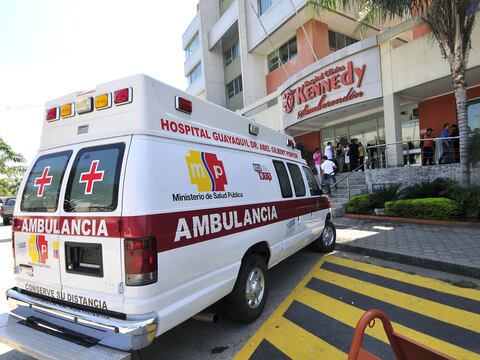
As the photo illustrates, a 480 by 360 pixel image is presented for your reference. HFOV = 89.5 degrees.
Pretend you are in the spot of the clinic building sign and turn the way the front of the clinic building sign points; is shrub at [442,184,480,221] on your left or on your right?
on your left

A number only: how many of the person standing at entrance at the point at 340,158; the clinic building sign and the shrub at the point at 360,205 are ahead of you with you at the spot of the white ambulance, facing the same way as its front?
3

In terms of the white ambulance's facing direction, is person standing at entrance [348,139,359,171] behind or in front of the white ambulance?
in front

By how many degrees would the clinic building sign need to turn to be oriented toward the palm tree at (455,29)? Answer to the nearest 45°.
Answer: approximately 90° to its left

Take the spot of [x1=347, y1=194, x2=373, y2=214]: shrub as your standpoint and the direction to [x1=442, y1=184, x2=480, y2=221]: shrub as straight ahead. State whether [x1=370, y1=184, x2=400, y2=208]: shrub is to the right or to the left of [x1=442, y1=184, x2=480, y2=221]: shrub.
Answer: left

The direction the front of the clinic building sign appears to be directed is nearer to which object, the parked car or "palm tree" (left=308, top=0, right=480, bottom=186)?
the parked car

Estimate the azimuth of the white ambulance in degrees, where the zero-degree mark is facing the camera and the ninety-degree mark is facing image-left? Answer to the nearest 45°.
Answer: approximately 225°

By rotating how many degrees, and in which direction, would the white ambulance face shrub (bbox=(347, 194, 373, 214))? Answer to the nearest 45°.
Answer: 0° — it already faces it
